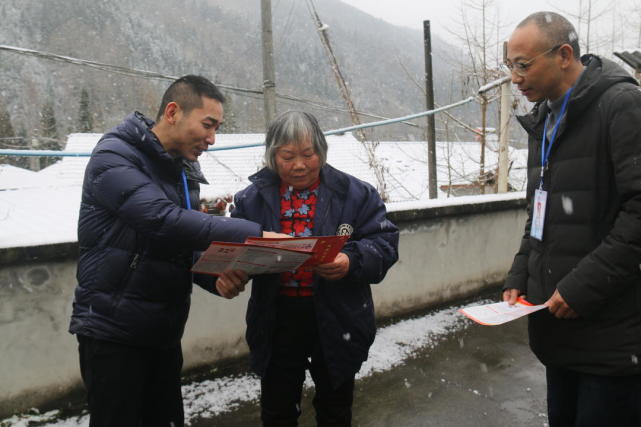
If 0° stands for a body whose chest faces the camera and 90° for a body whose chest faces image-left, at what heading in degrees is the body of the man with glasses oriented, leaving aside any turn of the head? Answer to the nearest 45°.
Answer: approximately 45°

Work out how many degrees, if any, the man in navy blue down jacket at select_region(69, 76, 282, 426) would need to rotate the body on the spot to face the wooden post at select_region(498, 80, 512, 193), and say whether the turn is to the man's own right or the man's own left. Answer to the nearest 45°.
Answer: approximately 45° to the man's own left

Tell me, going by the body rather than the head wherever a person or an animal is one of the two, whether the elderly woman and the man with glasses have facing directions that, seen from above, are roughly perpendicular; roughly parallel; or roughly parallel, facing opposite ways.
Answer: roughly perpendicular

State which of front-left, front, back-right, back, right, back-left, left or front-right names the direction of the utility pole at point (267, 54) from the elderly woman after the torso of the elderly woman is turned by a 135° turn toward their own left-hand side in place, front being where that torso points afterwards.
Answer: front-left

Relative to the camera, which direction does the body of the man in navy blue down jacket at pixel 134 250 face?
to the viewer's right

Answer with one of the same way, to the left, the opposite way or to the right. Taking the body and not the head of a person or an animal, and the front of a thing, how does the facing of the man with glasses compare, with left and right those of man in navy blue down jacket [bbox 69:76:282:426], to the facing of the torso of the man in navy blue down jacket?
the opposite way

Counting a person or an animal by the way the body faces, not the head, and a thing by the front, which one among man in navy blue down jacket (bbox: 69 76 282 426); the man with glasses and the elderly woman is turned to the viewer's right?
the man in navy blue down jacket

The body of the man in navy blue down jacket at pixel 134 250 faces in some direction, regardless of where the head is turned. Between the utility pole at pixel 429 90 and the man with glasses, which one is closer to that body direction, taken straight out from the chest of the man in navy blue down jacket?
the man with glasses

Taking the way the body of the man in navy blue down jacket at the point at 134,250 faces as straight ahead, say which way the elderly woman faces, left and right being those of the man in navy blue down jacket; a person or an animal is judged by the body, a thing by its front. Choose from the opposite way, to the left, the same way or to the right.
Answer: to the right
